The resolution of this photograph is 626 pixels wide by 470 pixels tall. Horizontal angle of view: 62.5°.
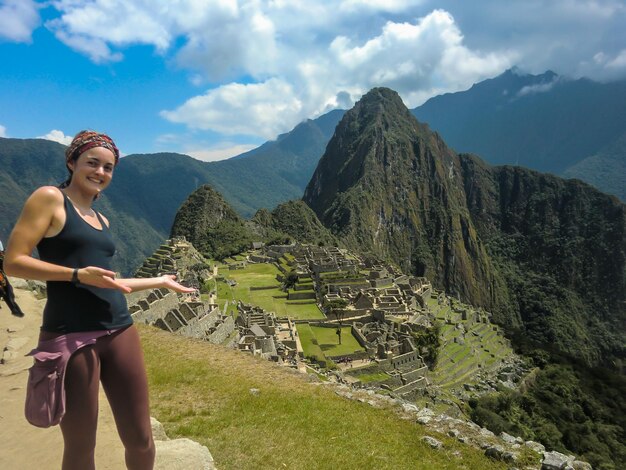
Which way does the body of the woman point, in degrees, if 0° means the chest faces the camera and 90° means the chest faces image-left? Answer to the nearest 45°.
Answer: approximately 315°

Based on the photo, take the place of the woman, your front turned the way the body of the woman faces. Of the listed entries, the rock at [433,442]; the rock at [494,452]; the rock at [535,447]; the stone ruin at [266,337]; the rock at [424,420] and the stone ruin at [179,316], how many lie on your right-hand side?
0

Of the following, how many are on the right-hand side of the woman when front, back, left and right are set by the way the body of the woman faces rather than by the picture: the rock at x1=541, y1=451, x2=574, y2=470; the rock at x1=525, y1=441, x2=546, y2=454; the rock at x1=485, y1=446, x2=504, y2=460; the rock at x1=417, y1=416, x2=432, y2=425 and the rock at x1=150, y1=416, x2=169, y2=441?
0

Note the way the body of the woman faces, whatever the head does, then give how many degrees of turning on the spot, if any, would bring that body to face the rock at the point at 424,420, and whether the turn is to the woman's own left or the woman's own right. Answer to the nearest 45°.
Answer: approximately 90° to the woman's own left

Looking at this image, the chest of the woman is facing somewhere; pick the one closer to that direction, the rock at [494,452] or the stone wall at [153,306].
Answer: the rock

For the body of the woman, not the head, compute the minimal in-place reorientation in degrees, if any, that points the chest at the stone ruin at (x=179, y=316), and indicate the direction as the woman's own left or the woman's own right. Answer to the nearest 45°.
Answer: approximately 135° to the woman's own left

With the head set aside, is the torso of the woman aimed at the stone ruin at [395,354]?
no

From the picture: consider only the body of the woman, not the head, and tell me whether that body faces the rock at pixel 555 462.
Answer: no

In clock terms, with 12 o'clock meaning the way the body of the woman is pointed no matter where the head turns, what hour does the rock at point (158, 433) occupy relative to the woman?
The rock is roughly at 8 o'clock from the woman.

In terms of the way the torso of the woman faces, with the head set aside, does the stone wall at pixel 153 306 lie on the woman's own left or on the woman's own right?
on the woman's own left

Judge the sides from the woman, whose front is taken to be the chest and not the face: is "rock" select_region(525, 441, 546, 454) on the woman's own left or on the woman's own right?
on the woman's own left

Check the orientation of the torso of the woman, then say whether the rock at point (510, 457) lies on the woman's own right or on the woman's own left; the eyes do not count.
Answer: on the woman's own left

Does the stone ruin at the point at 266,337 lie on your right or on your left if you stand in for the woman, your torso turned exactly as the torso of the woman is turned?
on your left

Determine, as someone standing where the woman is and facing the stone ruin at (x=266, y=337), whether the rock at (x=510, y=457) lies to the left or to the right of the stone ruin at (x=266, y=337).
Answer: right

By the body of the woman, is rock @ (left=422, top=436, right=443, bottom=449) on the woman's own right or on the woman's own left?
on the woman's own left

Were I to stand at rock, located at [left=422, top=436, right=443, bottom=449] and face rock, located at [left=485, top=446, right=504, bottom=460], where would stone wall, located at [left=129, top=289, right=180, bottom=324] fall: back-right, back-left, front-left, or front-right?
back-left
